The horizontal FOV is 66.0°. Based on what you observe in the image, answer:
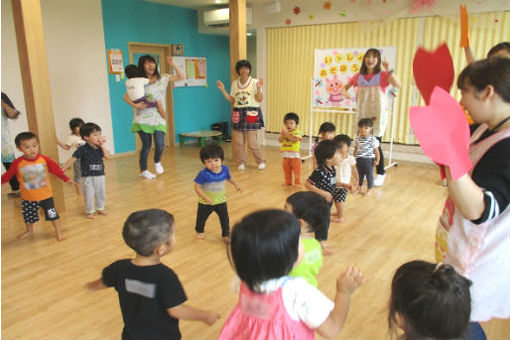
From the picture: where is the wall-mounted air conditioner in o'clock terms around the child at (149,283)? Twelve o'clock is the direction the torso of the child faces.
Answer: The wall-mounted air conditioner is roughly at 11 o'clock from the child.

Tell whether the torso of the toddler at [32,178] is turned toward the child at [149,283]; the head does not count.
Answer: yes

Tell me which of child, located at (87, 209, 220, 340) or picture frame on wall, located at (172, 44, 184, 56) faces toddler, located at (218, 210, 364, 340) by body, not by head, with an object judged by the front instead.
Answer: the picture frame on wall

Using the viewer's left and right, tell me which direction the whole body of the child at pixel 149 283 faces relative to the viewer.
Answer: facing away from the viewer and to the right of the viewer

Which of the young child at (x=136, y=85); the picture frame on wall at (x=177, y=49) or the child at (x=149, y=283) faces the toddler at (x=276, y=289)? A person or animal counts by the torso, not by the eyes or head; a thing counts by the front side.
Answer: the picture frame on wall

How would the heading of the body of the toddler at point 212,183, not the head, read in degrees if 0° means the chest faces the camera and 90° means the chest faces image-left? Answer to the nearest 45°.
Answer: approximately 0°
